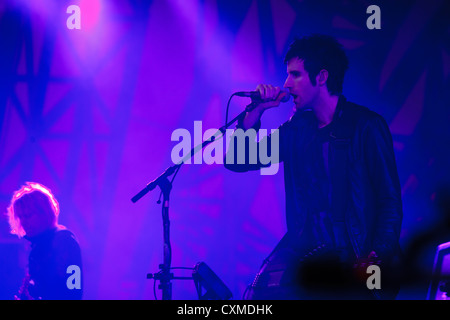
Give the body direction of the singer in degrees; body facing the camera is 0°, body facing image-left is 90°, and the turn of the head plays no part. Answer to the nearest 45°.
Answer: approximately 45°

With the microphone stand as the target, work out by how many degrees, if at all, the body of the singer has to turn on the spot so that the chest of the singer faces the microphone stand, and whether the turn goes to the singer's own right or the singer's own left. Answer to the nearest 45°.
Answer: approximately 45° to the singer's own right
